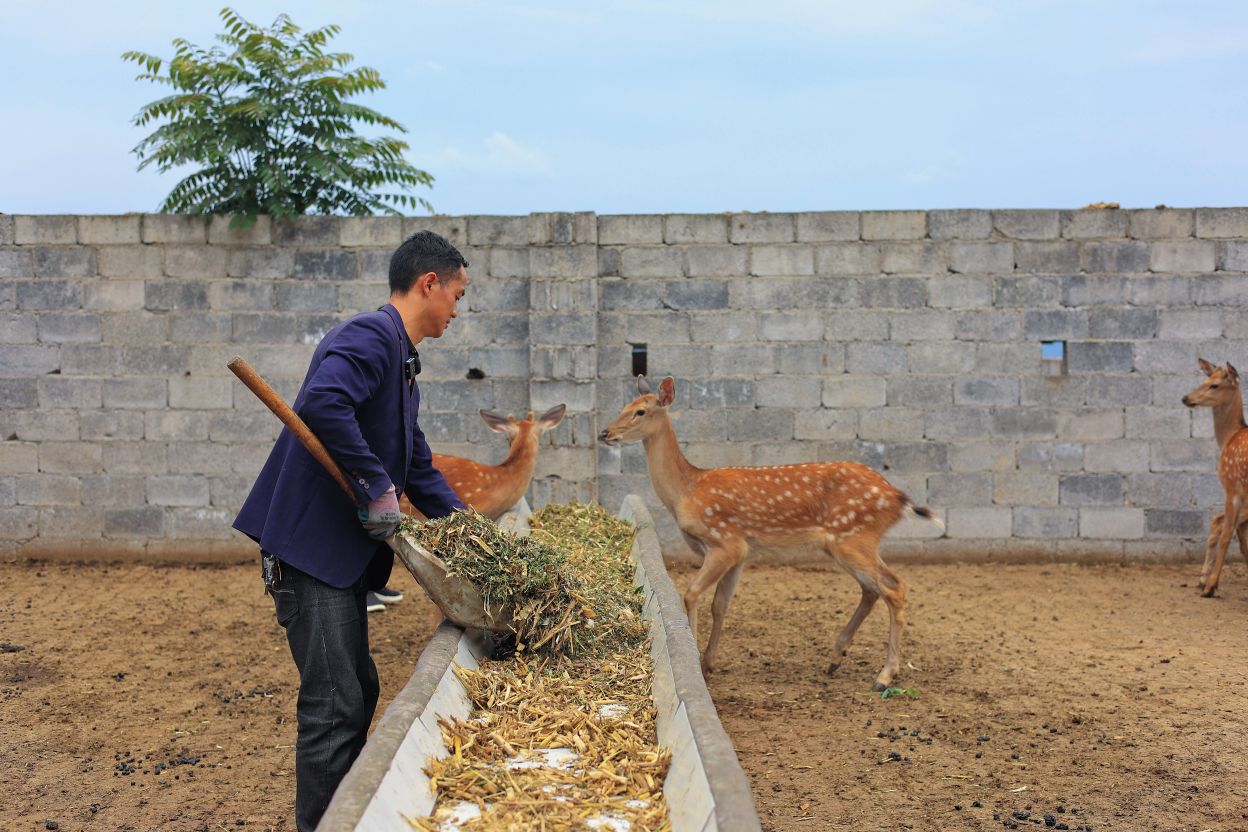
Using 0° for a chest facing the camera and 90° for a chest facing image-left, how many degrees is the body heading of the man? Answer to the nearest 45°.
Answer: approximately 270°

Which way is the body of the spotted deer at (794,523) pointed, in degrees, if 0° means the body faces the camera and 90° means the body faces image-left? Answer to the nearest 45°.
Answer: approximately 90°

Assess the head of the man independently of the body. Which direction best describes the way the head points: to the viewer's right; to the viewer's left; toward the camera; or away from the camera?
to the viewer's right

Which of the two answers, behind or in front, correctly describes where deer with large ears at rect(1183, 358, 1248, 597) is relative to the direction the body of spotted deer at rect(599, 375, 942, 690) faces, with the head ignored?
behind

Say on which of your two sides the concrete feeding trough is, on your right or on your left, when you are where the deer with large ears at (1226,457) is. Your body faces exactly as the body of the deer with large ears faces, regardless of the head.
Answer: on your left

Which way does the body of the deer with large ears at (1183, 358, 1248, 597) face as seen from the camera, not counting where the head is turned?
to the viewer's left

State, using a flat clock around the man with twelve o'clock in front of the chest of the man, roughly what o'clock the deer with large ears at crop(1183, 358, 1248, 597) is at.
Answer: The deer with large ears is roughly at 11 o'clock from the man.
